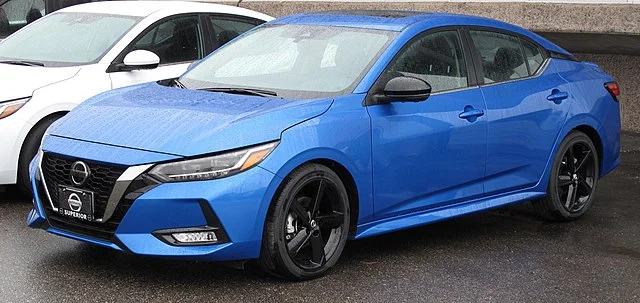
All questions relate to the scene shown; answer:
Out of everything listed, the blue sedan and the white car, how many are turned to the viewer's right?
0

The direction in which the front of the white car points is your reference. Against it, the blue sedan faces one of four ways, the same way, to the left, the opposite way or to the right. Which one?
the same way

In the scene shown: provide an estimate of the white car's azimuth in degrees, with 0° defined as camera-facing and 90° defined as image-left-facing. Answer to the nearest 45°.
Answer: approximately 45°

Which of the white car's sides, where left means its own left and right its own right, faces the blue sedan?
left

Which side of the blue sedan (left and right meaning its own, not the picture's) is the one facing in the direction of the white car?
right

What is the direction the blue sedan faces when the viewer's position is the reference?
facing the viewer and to the left of the viewer
